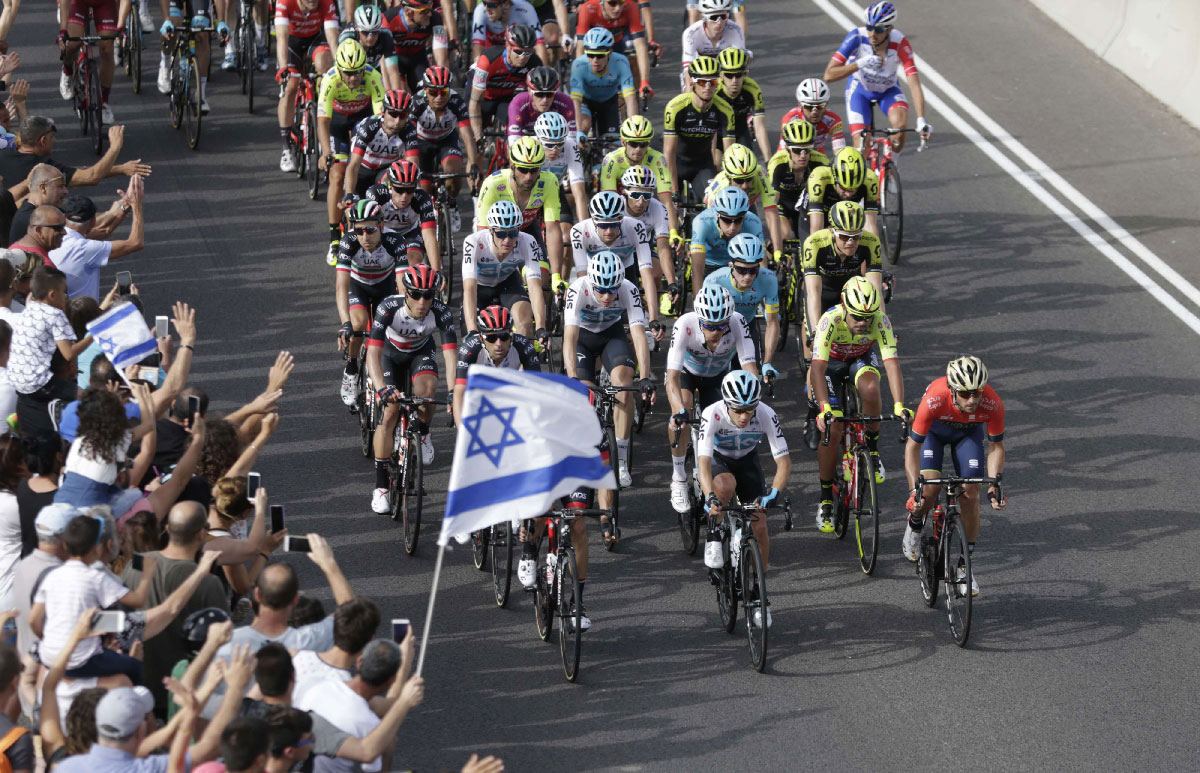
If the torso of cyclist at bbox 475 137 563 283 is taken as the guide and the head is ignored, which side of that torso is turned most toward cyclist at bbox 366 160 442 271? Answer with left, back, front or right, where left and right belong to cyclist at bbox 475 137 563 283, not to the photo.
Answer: right

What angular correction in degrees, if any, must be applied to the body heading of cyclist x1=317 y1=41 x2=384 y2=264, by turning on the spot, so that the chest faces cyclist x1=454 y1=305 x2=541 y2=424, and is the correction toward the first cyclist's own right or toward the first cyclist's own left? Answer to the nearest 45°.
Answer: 0° — they already face them

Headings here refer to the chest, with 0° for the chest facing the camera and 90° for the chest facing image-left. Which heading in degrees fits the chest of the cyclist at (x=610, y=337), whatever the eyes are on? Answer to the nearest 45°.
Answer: approximately 0°

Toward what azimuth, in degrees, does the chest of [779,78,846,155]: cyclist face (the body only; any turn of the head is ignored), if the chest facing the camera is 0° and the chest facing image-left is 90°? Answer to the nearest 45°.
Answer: approximately 0°

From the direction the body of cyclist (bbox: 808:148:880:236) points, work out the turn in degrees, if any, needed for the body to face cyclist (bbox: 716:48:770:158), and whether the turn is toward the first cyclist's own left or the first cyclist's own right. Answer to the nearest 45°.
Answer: approximately 135° to the first cyclist's own right

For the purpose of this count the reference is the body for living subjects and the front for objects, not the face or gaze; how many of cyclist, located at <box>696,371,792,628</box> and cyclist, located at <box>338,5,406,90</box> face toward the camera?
2

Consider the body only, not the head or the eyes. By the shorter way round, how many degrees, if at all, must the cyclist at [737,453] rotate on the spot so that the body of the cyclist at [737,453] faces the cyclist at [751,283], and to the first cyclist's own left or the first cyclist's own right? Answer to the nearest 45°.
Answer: approximately 180°

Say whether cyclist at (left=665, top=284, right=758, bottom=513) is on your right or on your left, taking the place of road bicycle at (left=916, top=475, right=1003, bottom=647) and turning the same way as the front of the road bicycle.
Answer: on your right
